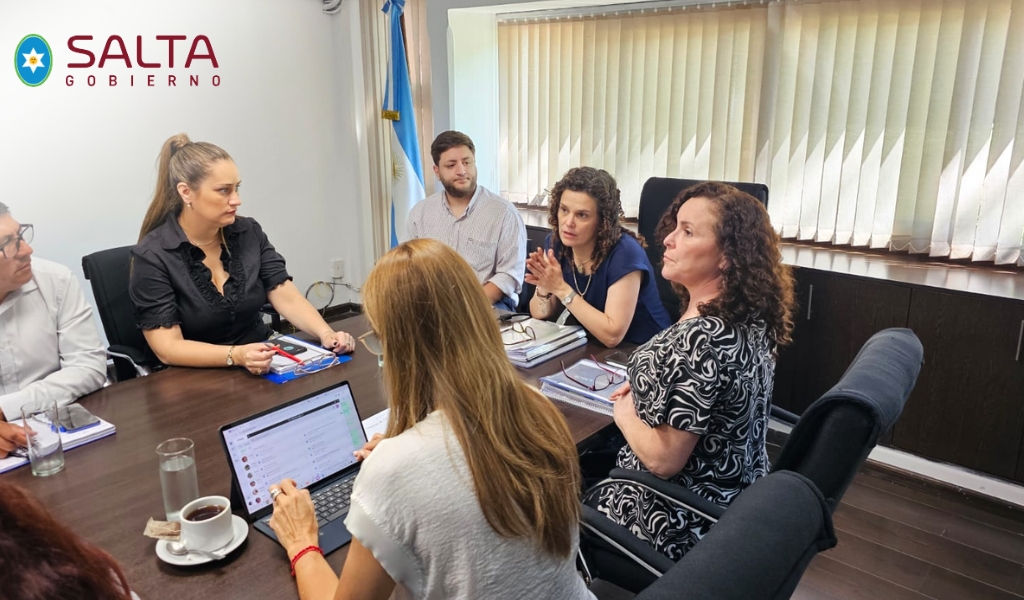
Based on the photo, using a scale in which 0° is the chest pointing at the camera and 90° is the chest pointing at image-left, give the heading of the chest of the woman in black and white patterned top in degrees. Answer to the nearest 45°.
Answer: approximately 90°

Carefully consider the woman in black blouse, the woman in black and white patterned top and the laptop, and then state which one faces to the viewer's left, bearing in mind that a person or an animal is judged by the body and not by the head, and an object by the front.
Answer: the woman in black and white patterned top

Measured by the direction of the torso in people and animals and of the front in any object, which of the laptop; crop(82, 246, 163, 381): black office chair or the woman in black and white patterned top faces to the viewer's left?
the woman in black and white patterned top

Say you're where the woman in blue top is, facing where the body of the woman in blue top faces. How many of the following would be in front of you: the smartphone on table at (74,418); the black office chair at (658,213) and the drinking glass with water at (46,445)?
2

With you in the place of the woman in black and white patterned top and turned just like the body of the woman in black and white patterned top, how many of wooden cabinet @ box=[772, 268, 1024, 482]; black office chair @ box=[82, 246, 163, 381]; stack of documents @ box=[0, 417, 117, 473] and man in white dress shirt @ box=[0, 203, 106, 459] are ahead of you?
3

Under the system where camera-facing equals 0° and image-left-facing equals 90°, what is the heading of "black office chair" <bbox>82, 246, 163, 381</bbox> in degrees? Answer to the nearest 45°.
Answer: approximately 315°

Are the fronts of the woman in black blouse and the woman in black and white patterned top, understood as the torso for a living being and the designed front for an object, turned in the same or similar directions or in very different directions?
very different directions

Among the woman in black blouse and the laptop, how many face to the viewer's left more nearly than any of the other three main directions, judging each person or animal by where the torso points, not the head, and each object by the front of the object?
0

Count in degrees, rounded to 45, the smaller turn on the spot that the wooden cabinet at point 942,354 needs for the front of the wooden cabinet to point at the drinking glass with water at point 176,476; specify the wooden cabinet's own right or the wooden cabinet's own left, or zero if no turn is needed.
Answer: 0° — it already faces it

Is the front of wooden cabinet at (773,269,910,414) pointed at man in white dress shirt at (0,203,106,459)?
yes

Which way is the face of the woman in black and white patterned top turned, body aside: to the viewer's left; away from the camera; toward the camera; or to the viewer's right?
to the viewer's left

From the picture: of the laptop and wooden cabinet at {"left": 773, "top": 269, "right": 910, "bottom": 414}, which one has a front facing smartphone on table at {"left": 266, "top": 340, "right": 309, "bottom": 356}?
the wooden cabinet

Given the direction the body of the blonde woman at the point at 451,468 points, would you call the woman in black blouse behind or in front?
in front

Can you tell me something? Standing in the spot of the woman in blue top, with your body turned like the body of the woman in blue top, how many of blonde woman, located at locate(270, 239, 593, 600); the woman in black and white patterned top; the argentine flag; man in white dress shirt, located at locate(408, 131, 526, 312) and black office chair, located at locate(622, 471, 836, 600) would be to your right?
2

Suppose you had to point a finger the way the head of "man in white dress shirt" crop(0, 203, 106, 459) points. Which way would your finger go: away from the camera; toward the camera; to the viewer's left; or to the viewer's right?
to the viewer's right

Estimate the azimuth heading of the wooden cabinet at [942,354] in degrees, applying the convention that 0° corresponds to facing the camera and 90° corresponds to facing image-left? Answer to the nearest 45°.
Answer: approximately 45°

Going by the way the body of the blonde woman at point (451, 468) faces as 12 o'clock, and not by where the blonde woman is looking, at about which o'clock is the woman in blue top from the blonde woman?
The woman in blue top is roughly at 2 o'clock from the blonde woman.
